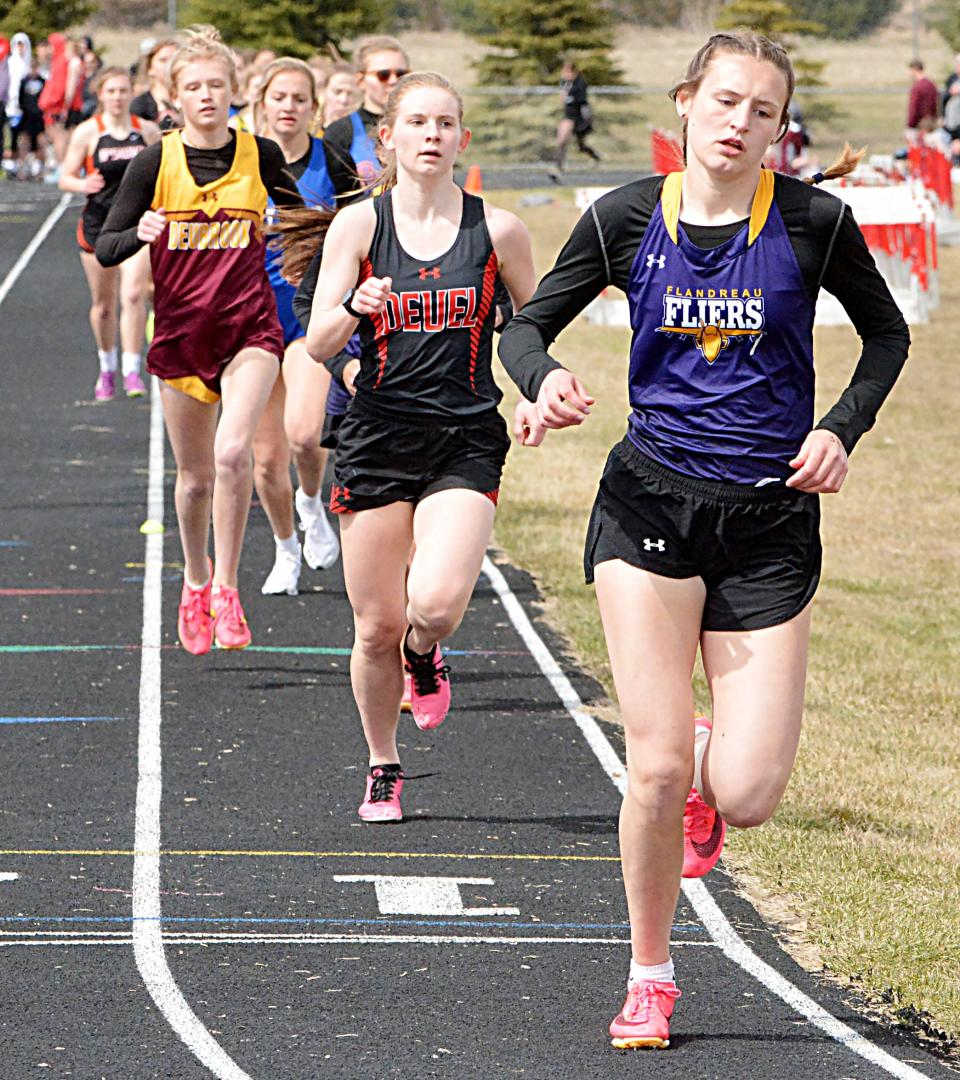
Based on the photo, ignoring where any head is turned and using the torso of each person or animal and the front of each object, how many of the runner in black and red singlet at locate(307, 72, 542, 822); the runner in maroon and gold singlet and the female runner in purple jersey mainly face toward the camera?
3

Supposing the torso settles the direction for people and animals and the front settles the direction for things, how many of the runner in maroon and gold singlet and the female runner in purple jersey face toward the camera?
2

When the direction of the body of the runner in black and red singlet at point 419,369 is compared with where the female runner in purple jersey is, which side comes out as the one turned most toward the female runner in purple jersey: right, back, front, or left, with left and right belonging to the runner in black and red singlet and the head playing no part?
front

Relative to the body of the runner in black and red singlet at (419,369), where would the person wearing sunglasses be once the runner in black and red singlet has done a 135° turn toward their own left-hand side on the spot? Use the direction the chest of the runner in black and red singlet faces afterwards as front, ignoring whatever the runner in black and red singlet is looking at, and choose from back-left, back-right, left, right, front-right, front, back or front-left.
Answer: front-left

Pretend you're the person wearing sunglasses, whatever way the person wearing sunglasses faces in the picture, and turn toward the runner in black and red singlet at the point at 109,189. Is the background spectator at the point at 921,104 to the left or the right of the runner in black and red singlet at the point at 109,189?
right

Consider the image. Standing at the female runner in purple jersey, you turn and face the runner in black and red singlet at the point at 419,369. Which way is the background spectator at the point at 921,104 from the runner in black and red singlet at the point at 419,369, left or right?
right

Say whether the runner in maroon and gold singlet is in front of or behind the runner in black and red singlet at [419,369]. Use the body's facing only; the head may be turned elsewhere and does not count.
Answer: behind

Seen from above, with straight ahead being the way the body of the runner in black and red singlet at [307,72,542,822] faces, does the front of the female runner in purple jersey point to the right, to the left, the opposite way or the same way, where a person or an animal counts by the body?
the same way

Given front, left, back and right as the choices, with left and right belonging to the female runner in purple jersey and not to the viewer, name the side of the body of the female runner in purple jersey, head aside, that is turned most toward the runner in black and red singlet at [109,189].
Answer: back

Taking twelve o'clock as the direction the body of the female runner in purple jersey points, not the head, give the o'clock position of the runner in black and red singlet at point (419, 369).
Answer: The runner in black and red singlet is roughly at 5 o'clock from the female runner in purple jersey.

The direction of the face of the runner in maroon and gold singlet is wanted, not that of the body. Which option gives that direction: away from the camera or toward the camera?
toward the camera

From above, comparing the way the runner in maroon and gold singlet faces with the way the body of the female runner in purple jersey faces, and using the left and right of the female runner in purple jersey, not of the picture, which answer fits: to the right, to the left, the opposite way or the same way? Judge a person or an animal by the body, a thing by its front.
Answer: the same way

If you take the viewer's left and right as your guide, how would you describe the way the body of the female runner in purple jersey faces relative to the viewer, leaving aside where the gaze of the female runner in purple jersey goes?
facing the viewer

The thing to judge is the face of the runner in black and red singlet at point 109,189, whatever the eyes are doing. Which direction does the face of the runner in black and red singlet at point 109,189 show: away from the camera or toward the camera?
toward the camera

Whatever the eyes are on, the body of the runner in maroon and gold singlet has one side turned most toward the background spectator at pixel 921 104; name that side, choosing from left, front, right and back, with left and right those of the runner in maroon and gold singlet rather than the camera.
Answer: back

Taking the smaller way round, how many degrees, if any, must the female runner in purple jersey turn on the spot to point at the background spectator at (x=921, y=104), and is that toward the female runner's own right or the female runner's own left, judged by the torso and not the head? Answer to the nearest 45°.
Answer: approximately 180°
